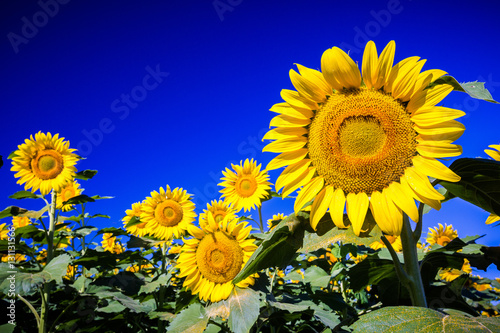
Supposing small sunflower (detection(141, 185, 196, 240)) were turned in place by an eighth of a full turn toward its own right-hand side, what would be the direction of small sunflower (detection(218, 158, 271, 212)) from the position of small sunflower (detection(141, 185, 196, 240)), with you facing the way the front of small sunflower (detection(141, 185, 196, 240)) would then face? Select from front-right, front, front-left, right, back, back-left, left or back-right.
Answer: left

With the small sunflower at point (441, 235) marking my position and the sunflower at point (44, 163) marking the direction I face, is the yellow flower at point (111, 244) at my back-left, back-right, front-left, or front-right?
front-right

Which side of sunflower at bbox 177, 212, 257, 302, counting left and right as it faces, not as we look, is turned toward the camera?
front

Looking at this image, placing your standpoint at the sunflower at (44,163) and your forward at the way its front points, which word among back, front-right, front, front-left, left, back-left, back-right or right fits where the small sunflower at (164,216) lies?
left

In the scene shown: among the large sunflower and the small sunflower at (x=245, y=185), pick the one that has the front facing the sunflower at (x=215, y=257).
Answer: the small sunflower

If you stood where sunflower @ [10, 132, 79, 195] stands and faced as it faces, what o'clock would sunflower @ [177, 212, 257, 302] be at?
sunflower @ [177, 212, 257, 302] is roughly at 11 o'clock from sunflower @ [10, 132, 79, 195].

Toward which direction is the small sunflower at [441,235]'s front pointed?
toward the camera

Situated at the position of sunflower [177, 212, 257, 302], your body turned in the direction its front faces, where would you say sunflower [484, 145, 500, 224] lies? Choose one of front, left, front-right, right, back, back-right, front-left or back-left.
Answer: front-left

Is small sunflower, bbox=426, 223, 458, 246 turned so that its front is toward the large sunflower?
yes

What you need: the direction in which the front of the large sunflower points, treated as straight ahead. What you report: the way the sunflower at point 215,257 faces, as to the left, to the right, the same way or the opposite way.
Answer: the same way

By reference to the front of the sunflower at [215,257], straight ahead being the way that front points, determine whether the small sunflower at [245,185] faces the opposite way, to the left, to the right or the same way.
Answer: the same way

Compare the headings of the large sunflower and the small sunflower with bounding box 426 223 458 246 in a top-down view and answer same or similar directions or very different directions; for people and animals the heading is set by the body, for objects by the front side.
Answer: same or similar directions

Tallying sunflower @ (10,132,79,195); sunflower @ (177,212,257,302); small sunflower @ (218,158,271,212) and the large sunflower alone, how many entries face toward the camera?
4

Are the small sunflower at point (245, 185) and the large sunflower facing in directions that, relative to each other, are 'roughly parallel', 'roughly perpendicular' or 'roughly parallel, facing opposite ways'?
roughly parallel

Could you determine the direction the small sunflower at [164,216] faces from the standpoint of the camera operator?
facing the viewer
